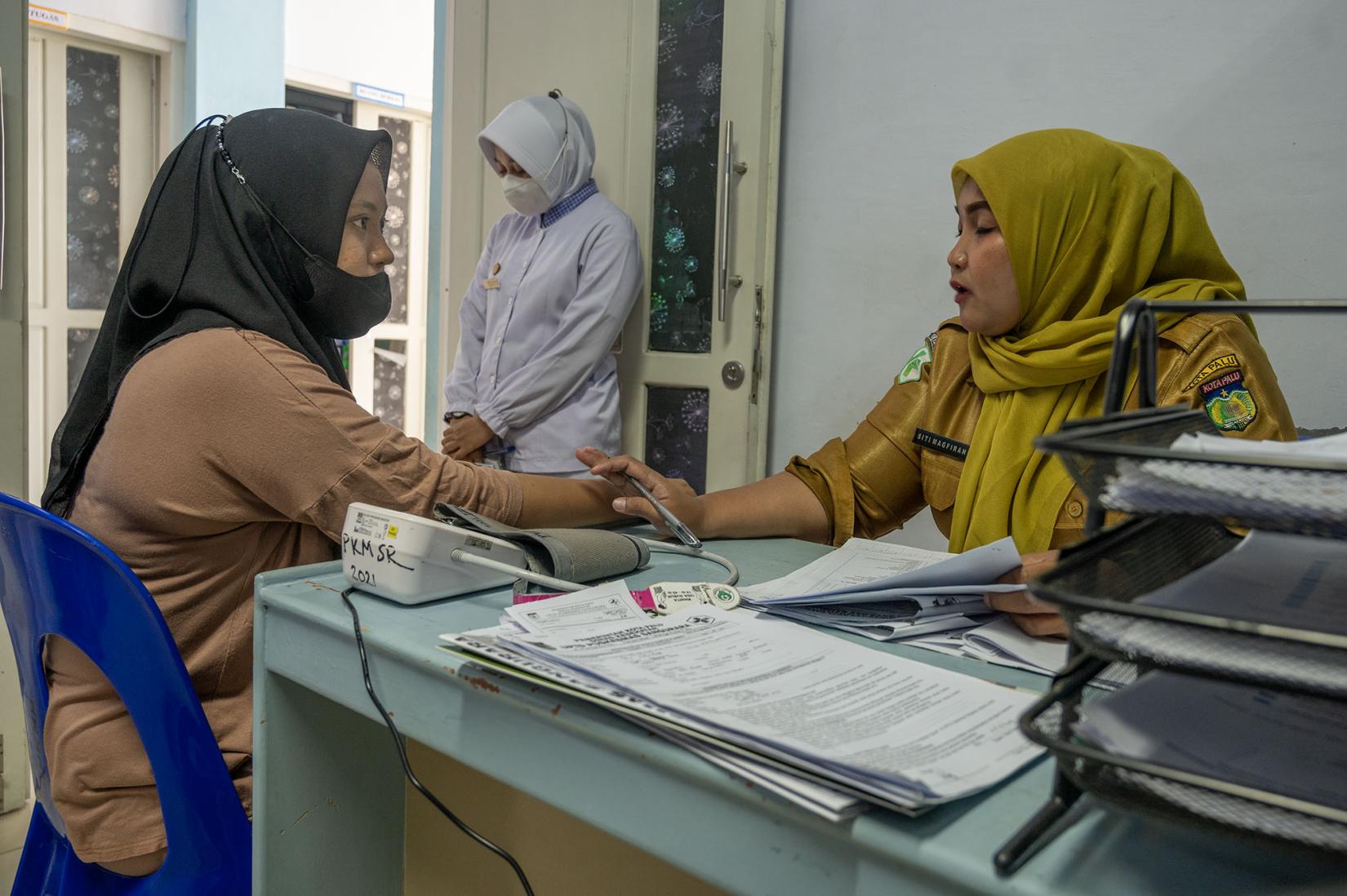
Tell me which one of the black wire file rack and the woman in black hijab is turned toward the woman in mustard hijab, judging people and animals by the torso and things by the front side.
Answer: the woman in black hijab

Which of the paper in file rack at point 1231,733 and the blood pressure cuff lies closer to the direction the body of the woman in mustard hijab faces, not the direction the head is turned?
the blood pressure cuff

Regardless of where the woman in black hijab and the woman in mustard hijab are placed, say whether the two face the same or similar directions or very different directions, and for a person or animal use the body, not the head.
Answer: very different directions

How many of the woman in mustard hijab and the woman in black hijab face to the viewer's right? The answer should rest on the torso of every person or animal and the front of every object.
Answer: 1

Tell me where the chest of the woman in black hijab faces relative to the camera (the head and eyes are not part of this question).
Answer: to the viewer's right

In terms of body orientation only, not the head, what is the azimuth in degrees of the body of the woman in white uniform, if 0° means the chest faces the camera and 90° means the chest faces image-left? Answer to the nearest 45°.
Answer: approximately 45°

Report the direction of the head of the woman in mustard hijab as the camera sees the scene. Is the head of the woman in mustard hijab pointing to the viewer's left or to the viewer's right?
to the viewer's left

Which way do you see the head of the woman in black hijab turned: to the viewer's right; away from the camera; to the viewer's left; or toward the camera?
to the viewer's right

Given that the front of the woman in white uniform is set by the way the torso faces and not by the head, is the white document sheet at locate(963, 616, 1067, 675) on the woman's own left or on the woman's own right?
on the woman's own left
